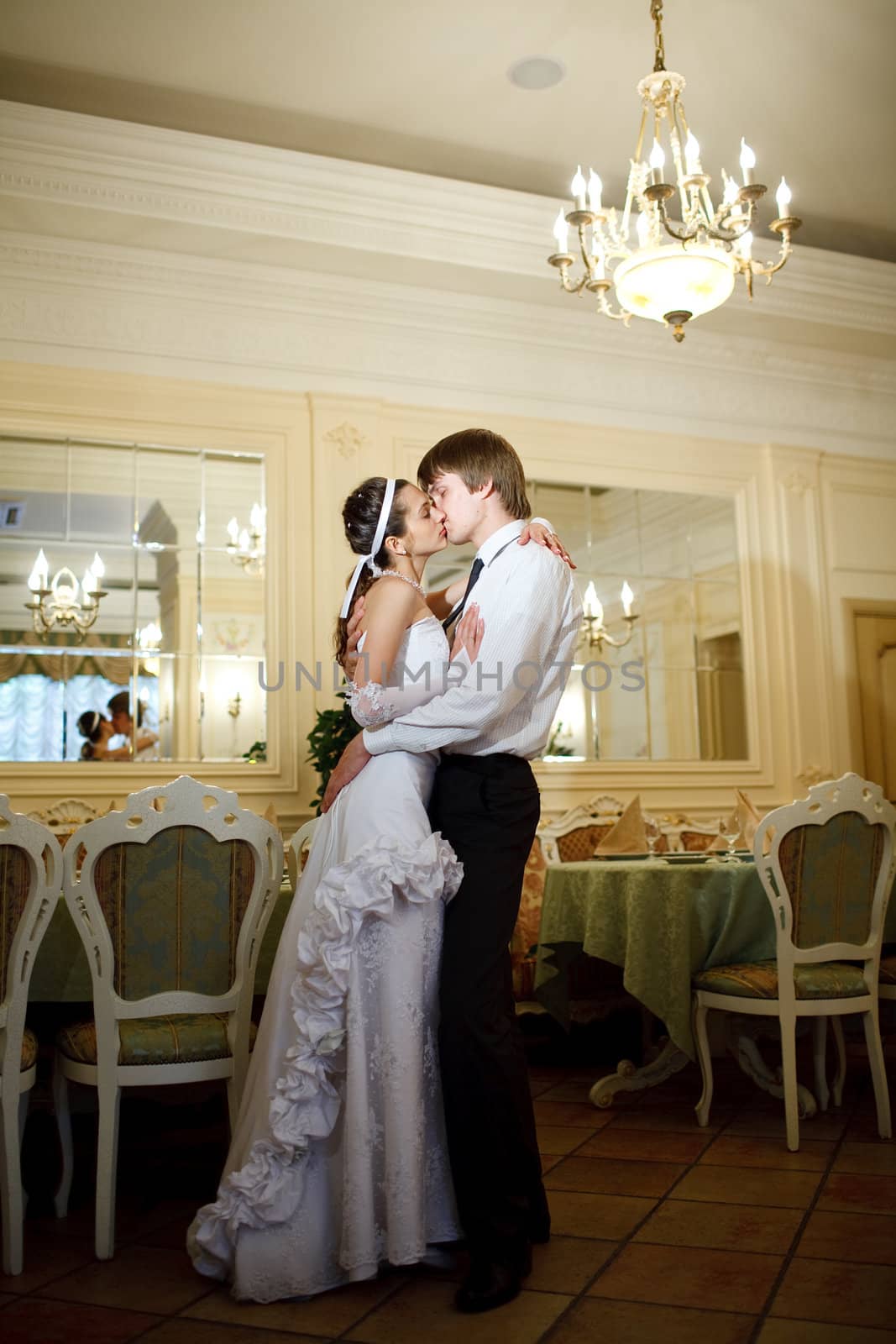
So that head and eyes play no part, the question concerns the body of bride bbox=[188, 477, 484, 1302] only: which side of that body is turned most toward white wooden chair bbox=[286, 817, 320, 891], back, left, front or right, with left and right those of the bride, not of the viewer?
left

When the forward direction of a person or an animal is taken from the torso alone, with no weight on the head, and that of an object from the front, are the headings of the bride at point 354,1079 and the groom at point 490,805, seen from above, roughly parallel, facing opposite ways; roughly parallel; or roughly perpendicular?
roughly parallel, facing opposite ways

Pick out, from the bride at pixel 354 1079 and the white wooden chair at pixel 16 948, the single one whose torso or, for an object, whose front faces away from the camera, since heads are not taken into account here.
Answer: the white wooden chair

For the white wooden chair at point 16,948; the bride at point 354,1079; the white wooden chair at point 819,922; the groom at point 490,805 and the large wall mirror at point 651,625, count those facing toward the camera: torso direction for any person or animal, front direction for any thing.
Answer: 1

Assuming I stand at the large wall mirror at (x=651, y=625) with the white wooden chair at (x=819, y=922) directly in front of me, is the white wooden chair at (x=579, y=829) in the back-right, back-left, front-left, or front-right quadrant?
front-right

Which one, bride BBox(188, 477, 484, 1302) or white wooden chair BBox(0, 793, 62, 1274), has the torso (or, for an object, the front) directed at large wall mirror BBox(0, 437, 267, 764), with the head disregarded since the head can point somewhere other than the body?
the white wooden chair

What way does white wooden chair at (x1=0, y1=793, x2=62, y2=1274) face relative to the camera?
away from the camera

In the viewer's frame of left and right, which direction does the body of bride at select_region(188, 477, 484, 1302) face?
facing to the right of the viewer

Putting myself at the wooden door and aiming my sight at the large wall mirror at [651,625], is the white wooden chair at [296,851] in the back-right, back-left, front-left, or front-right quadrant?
front-left

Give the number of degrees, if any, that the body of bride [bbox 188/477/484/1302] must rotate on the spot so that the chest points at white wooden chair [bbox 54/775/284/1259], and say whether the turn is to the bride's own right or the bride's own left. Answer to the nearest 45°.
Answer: approximately 135° to the bride's own left

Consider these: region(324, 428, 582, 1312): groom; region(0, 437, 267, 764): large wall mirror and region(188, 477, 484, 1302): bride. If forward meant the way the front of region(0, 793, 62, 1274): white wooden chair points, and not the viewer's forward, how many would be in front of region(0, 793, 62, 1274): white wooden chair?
1

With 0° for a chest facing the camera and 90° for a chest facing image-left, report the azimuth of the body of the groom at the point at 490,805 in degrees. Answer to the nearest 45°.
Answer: approximately 90°

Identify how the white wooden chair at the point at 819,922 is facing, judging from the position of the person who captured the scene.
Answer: facing away from the viewer and to the left of the viewer

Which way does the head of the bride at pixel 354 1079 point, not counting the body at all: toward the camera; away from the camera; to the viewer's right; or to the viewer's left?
to the viewer's right

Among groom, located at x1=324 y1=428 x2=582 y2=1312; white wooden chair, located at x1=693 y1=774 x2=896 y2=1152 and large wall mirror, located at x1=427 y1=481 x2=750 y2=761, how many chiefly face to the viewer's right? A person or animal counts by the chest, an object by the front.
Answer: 0

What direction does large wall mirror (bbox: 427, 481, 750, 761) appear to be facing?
toward the camera

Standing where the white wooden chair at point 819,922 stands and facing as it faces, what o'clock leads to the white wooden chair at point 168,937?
the white wooden chair at point 168,937 is roughly at 9 o'clock from the white wooden chair at point 819,922.
